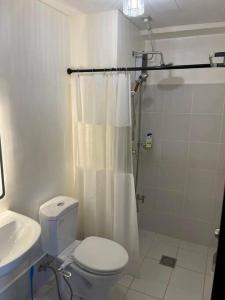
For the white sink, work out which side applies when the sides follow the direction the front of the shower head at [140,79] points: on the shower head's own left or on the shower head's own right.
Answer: on the shower head's own right

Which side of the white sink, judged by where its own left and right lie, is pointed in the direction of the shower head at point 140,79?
left

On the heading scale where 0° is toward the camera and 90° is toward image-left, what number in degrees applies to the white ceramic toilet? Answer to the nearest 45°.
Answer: approximately 315°
